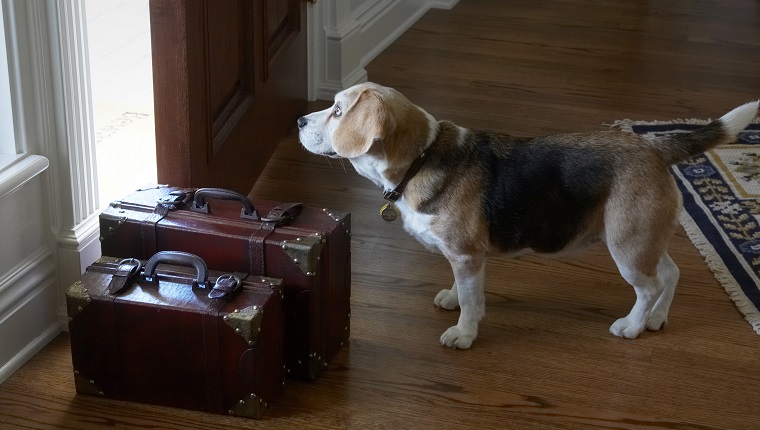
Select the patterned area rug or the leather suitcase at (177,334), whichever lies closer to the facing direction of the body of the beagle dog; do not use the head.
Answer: the leather suitcase

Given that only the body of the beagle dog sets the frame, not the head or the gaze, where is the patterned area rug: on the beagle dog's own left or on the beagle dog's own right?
on the beagle dog's own right

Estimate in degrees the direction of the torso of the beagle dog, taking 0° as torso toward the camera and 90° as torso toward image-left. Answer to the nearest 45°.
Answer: approximately 90°

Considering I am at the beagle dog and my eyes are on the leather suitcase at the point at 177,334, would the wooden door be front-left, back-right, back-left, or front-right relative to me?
front-right

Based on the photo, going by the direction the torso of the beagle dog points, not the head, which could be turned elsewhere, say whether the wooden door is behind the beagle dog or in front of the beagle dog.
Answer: in front

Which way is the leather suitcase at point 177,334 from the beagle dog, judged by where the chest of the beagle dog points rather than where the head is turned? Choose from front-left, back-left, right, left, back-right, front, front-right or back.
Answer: front-left

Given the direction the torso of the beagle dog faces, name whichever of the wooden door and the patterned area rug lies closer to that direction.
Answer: the wooden door
